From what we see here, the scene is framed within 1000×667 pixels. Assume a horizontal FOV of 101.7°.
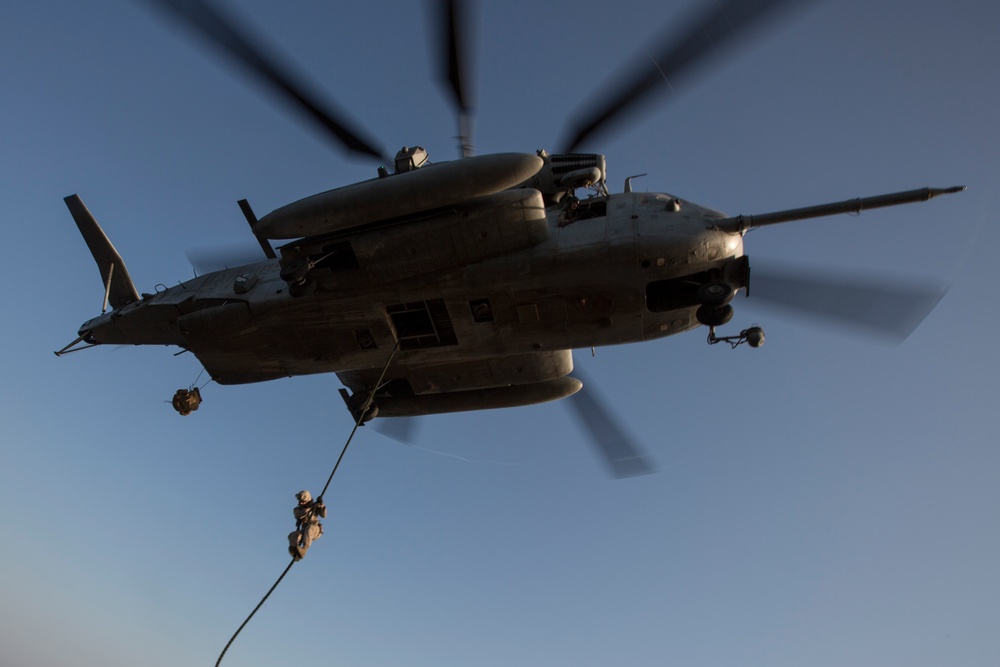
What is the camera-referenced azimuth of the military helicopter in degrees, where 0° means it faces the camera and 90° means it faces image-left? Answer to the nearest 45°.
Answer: approximately 270°
